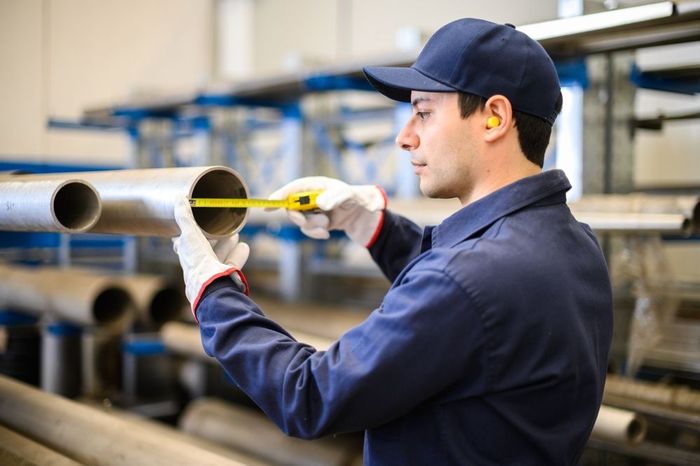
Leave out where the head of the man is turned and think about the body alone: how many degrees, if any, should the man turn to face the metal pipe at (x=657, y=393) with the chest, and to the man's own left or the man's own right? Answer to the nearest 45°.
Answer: approximately 135° to the man's own right

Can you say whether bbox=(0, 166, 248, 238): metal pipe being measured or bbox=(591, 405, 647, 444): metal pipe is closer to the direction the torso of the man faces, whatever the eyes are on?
the metal pipe being measured

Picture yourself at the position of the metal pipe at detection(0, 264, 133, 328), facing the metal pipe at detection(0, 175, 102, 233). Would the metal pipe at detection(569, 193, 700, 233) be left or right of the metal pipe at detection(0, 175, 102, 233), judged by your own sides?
left

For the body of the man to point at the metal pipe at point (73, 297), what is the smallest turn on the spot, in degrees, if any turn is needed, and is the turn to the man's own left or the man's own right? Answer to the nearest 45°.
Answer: approximately 45° to the man's own right

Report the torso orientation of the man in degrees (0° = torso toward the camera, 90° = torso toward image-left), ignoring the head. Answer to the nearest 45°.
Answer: approximately 90°
